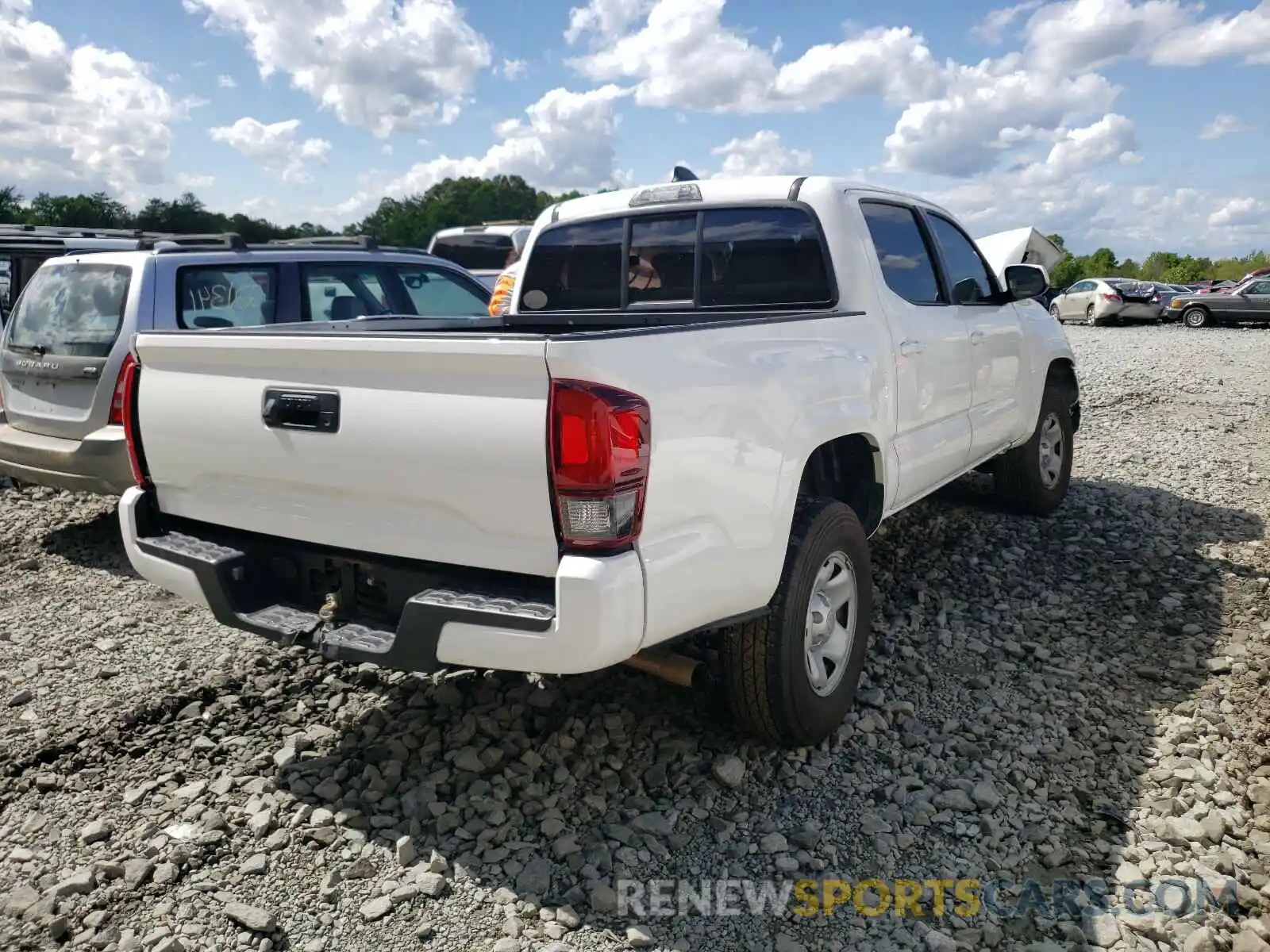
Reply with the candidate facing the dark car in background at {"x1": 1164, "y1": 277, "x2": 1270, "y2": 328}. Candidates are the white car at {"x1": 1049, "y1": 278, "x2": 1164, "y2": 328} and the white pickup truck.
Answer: the white pickup truck

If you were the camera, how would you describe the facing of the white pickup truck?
facing away from the viewer and to the right of the viewer

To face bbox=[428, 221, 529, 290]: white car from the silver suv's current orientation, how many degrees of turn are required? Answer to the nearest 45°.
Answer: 0° — it already faces it

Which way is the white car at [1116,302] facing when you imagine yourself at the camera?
facing away from the viewer and to the left of the viewer

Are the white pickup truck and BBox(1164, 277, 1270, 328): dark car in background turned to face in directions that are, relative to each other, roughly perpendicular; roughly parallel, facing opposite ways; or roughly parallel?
roughly perpendicular

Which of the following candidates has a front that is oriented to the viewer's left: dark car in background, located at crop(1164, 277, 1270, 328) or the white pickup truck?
the dark car in background

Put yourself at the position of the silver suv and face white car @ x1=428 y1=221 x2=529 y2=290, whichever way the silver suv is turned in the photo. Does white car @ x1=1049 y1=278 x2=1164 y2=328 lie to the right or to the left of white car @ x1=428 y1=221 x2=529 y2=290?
right

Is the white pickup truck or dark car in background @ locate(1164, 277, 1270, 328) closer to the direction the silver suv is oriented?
the dark car in background

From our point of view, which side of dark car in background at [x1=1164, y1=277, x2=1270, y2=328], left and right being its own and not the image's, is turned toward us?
left

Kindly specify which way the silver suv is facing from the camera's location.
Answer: facing away from the viewer and to the right of the viewer
